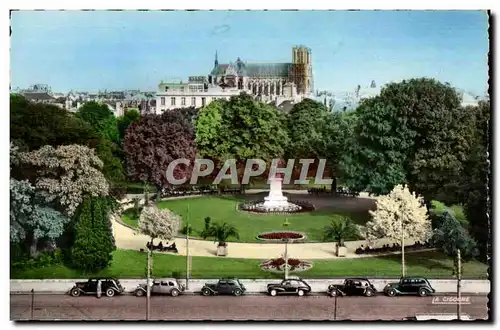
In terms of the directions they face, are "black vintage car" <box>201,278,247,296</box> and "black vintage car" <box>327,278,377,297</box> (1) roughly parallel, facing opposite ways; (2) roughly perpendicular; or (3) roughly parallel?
roughly parallel

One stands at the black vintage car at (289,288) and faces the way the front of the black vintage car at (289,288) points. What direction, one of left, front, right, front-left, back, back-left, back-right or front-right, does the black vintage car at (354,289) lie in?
back

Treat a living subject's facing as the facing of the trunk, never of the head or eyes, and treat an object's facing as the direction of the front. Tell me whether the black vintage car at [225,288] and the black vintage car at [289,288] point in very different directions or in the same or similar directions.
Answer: same or similar directions

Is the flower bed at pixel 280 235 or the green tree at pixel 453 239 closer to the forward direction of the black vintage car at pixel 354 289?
the flower bed

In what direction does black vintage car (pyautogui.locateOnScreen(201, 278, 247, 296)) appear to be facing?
to the viewer's left

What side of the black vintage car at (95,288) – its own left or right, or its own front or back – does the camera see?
left

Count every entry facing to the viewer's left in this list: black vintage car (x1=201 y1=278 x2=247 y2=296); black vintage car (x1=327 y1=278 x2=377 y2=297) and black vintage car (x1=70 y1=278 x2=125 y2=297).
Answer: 3

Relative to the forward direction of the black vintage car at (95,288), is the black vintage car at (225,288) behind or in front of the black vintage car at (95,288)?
behind

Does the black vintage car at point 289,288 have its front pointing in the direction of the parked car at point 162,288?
yes

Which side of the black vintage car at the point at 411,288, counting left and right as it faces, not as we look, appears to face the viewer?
left

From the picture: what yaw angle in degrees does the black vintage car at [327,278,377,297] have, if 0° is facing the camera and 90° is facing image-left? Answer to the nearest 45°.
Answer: approximately 90°

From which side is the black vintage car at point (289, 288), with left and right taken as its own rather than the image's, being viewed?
left

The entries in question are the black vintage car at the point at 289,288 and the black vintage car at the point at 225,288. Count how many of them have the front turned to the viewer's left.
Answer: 2

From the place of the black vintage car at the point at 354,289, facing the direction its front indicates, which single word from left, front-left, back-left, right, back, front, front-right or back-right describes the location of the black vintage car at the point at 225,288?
front

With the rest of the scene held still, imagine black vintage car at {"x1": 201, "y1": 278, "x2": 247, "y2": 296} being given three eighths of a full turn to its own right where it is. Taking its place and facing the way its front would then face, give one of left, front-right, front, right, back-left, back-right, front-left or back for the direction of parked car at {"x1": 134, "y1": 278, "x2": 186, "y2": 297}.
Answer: back-left

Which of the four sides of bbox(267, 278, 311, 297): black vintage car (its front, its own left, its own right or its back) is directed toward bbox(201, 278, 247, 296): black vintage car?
front

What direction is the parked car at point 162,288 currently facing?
to the viewer's left

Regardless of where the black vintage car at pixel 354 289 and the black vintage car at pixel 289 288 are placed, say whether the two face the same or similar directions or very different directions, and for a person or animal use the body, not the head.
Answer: same or similar directions
